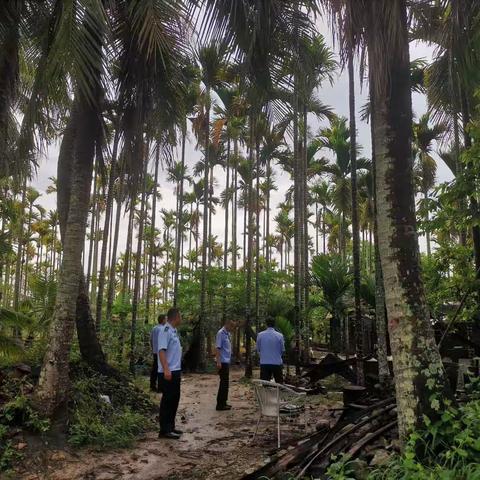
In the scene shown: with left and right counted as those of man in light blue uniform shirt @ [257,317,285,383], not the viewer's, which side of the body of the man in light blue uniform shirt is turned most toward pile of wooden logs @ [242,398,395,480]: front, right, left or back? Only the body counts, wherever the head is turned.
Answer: back

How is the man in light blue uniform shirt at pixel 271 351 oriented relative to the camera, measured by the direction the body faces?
away from the camera

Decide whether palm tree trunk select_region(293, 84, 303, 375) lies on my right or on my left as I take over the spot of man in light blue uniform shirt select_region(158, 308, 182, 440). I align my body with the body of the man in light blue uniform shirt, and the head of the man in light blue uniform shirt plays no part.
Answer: on my left

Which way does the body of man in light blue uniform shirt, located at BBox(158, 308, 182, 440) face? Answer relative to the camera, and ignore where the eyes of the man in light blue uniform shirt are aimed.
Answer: to the viewer's right

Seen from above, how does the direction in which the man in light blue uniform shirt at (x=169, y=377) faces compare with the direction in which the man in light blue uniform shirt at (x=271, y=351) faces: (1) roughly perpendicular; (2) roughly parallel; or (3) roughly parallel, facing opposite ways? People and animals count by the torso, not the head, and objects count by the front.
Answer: roughly perpendicular

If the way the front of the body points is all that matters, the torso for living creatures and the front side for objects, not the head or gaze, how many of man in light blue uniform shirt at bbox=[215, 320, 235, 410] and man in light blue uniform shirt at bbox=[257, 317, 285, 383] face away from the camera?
1

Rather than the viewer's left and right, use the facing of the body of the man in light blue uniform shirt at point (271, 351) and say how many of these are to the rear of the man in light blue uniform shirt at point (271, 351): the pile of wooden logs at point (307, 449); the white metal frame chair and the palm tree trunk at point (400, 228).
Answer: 3

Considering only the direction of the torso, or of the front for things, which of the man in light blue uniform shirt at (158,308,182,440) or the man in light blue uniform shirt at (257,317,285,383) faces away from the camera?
the man in light blue uniform shirt at (257,317,285,383)
